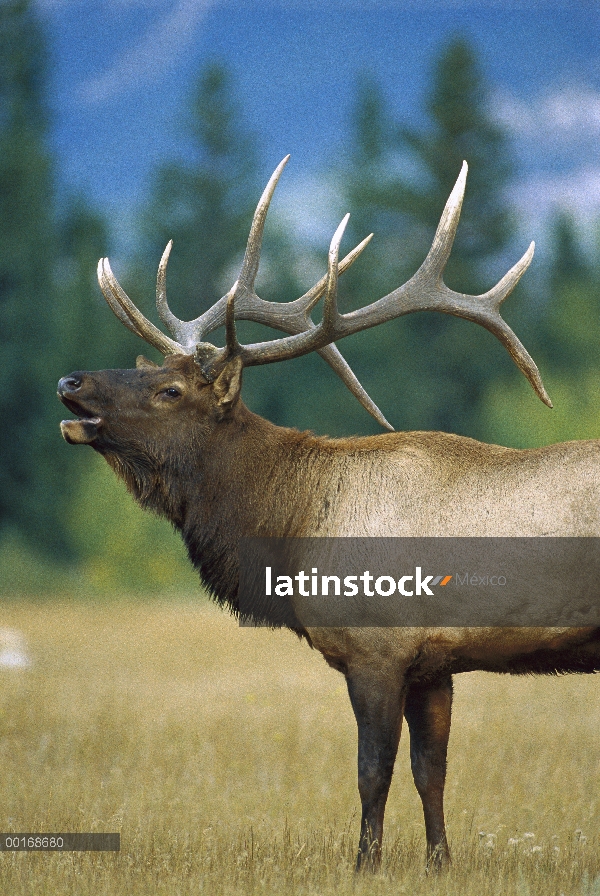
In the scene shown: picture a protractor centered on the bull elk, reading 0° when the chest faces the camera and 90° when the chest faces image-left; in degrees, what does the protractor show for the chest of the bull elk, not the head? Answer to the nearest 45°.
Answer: approximately 90°

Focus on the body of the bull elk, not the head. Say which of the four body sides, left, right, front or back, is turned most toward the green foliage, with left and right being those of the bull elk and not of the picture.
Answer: right

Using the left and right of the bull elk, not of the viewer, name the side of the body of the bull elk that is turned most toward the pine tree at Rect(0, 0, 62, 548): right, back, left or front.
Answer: right

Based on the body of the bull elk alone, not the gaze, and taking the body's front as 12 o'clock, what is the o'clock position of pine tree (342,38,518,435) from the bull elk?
The pine tree is roughly at 3 o'clock from the bull elk.

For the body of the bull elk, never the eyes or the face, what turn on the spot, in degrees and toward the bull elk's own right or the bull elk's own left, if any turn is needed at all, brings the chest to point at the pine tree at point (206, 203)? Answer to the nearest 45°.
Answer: approximately 90° to the bull elk's own right
